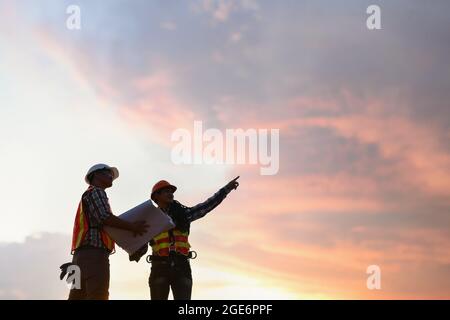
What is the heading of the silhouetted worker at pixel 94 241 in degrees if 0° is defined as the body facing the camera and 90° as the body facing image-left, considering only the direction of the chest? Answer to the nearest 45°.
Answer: approximately 270°

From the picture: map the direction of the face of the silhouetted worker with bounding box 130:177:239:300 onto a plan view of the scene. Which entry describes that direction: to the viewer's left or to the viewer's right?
to the viewer's right

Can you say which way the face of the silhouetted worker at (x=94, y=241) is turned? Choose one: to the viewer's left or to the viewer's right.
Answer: to the viewer's right

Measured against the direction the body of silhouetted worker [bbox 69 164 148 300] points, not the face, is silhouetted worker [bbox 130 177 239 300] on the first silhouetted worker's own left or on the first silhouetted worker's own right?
on the first silhouetted worker's own left
